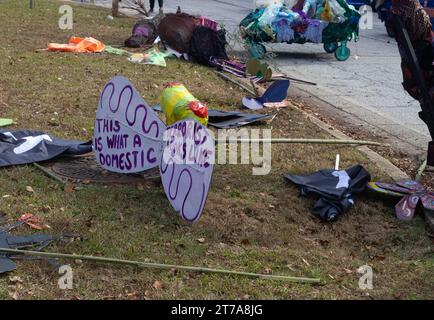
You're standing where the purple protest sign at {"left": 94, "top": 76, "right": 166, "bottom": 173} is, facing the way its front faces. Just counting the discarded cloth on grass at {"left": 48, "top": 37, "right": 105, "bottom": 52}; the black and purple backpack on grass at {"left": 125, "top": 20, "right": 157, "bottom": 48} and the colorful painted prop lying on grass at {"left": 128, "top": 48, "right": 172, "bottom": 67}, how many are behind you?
3

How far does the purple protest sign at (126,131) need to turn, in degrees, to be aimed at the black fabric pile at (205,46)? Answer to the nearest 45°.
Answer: approximately 180°

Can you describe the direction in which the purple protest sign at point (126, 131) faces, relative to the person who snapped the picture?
facing the viewer

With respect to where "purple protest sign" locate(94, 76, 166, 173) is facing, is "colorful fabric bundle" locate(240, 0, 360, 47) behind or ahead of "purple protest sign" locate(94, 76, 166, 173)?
behind

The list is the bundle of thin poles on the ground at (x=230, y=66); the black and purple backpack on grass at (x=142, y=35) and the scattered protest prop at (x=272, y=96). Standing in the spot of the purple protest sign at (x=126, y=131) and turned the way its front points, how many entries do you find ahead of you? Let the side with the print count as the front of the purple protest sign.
0

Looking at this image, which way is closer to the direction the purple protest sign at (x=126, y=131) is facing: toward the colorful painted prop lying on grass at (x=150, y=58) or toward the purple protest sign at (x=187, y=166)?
the purple protest sign

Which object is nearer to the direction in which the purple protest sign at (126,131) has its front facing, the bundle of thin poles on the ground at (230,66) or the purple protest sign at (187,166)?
the purple protest sign

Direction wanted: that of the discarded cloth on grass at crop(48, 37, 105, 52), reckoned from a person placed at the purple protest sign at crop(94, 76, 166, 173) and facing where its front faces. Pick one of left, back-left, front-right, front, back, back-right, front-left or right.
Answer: back

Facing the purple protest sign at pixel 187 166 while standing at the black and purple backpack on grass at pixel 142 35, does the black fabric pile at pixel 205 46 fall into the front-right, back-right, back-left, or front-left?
front-left

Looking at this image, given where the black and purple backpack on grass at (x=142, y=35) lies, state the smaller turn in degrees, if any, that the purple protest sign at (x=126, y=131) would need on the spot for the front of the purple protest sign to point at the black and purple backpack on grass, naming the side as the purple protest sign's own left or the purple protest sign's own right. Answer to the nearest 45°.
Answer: approximately 180°

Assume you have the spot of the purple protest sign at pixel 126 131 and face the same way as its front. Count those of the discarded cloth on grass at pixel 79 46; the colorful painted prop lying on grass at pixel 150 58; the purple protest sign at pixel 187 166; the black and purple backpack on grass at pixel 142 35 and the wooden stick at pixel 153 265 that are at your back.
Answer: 3

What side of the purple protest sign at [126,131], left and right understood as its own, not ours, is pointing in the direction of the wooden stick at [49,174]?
right

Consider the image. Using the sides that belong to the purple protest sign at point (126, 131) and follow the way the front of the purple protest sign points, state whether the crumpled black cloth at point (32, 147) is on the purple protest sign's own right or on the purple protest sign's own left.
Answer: on the purple protest sign's own right

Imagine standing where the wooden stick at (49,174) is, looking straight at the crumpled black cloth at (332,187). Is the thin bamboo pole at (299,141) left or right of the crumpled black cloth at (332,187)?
left

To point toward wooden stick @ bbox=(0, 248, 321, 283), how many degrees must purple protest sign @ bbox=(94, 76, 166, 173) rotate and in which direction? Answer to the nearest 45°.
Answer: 0° — it already faces it

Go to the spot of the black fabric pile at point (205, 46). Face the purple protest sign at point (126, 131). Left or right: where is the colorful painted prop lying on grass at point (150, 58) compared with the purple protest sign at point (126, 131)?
right

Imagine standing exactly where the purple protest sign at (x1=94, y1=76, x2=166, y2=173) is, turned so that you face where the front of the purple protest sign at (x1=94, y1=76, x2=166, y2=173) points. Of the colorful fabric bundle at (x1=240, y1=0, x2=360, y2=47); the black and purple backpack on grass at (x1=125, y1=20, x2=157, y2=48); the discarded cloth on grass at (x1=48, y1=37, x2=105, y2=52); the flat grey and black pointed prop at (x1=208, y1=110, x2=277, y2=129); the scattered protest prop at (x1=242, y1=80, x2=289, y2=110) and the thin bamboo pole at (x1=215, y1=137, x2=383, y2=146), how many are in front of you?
0

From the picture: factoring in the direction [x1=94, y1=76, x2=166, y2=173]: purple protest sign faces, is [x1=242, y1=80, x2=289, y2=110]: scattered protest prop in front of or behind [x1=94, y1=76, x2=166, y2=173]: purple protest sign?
behind
